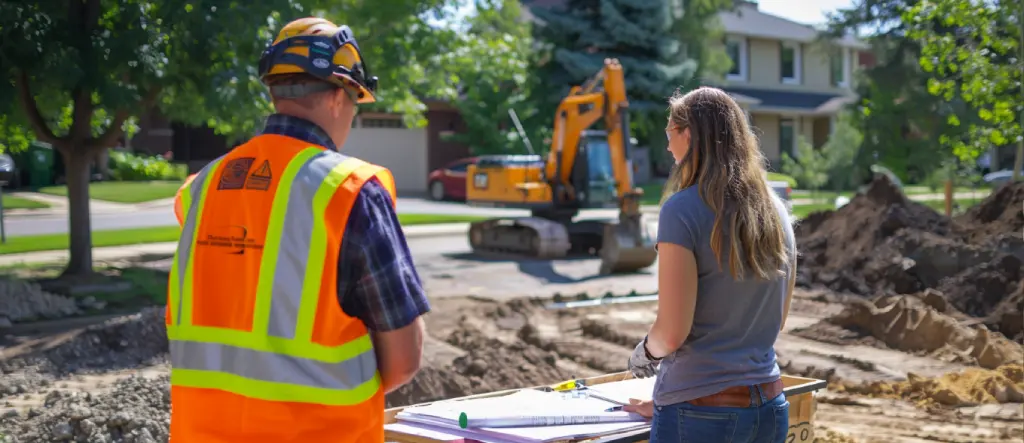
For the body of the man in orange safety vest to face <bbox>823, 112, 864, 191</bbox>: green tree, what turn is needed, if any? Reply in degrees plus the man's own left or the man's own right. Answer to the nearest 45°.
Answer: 0° — they already face it

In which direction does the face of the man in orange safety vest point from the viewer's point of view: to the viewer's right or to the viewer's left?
to the viewer's right

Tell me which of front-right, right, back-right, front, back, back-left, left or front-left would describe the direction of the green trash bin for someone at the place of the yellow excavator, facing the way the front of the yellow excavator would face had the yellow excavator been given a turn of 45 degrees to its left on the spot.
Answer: back-left

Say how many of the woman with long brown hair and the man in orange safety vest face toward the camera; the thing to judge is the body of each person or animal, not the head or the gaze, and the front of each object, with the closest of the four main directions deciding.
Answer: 0

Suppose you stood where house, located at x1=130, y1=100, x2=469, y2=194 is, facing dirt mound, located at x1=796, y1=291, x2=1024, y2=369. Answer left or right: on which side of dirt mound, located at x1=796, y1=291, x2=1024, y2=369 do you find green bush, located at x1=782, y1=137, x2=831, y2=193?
left

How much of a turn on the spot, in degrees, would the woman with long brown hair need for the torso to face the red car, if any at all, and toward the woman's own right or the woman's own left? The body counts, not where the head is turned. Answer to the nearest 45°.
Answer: approximately 45° to the woman's own right

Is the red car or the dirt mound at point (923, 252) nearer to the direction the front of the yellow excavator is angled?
the dirt mound

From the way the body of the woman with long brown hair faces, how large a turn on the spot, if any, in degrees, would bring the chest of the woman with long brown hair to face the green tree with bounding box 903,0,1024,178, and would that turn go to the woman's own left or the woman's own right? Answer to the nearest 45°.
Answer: approximately 45° to the woman's own right

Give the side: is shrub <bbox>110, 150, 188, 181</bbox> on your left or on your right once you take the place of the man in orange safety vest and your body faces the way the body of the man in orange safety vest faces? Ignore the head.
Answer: on your left

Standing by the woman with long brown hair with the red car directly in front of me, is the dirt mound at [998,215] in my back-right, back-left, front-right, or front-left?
front-right

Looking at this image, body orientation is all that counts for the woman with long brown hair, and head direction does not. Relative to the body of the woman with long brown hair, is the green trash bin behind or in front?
in front

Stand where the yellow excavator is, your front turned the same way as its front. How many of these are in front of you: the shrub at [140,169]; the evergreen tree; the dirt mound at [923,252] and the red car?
1

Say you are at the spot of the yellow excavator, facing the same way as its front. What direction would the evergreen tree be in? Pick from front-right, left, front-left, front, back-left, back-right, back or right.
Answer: back-left

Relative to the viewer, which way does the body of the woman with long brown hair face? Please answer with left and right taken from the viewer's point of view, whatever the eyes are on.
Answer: facing away from the viewer and to the left of the viewer

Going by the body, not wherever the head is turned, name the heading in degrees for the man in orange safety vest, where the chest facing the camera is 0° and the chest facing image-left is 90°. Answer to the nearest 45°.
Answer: approximately 225°

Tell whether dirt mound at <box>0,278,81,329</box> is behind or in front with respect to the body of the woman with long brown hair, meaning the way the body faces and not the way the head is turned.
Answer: in front
